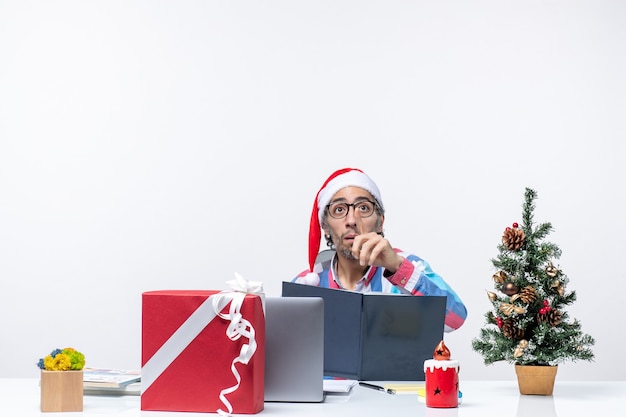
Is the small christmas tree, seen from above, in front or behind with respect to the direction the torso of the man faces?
in front

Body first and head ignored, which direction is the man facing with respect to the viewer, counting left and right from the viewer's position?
facing the viewer

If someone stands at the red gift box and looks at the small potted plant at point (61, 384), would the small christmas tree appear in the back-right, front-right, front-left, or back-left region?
back-right

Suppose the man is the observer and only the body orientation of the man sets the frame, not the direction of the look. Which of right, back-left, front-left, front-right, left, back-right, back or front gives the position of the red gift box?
front

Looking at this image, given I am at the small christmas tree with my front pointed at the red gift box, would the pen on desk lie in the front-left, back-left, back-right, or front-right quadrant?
front-right

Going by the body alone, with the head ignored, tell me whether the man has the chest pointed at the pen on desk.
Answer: yes
